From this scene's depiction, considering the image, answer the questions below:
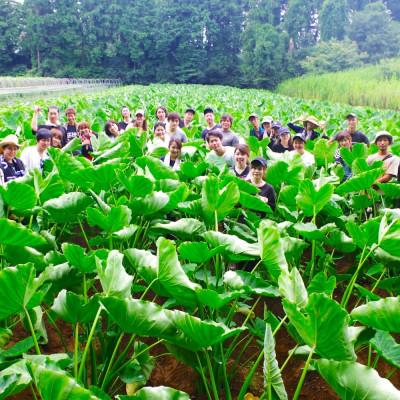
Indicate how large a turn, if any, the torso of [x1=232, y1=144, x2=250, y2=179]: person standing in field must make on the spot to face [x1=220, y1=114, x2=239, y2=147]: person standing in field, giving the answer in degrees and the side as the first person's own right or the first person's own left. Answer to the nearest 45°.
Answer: approximately 180°

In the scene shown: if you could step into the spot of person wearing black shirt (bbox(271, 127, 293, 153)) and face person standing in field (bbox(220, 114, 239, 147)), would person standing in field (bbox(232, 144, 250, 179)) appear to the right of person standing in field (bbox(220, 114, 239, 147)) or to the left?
left

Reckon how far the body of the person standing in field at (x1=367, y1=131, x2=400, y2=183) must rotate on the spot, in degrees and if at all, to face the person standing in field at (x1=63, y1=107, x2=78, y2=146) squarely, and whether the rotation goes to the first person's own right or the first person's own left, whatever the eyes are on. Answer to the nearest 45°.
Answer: approximately 90° to the first person's own right

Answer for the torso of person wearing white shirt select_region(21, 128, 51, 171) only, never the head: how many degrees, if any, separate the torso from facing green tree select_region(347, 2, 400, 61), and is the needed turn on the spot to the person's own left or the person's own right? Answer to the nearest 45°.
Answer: approximately 90° to the person's own left

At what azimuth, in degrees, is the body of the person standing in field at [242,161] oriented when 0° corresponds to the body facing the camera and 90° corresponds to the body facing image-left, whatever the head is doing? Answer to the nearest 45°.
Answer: approximately 0°

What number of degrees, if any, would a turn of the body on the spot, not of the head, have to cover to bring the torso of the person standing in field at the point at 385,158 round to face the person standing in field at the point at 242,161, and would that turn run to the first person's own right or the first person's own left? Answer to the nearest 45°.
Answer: approximately 45° to the first person's own right

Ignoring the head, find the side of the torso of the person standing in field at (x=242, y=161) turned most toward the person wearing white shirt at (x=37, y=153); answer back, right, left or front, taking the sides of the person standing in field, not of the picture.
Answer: right

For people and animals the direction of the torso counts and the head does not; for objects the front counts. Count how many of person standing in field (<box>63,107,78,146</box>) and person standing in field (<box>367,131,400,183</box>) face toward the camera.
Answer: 2

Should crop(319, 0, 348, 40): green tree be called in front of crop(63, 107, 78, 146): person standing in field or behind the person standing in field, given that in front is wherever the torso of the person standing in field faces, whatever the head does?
behind
